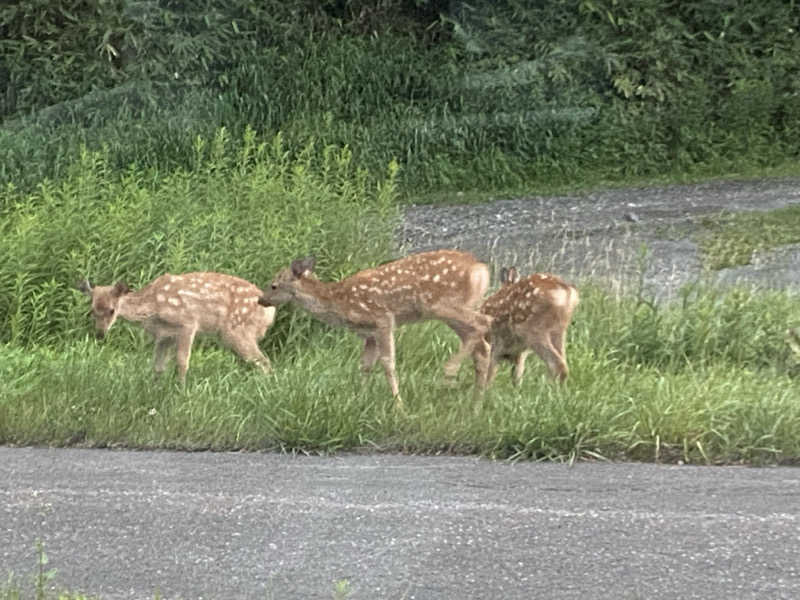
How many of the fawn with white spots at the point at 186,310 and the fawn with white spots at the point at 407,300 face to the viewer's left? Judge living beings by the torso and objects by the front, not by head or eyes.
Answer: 2

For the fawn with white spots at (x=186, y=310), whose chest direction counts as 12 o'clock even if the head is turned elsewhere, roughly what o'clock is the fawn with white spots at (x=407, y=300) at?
the fawn with white spots at (x=407, y=300) is roughly at 7 o'clock from the fawn with white spots at (x=186, y=310).

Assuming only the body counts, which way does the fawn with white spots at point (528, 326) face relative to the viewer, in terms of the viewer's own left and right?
facing to the left of the viewer

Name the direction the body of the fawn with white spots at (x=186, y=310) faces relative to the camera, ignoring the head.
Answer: to the viewer's left

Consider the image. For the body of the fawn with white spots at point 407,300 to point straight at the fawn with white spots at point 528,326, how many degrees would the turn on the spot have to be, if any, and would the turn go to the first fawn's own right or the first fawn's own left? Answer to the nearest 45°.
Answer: approximately 180°

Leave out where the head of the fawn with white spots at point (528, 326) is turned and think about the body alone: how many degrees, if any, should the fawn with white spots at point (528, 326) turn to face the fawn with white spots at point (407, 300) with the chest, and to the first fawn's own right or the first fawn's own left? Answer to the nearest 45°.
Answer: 0° — it already faces it

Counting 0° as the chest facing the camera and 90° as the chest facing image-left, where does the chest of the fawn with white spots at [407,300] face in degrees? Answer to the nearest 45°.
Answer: approximately 90°
